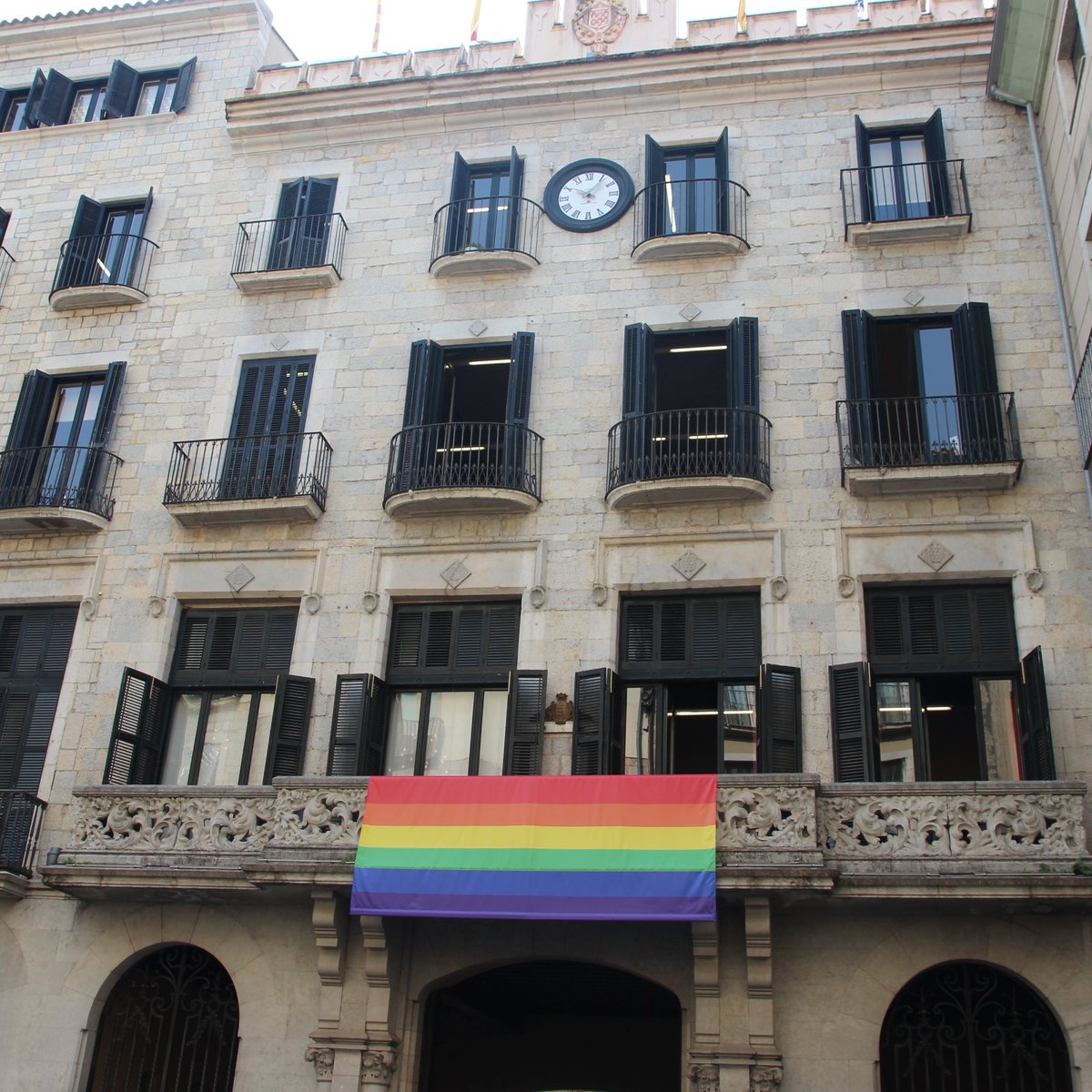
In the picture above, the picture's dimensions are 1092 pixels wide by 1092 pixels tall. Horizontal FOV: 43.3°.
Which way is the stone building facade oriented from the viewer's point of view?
toward the camera
